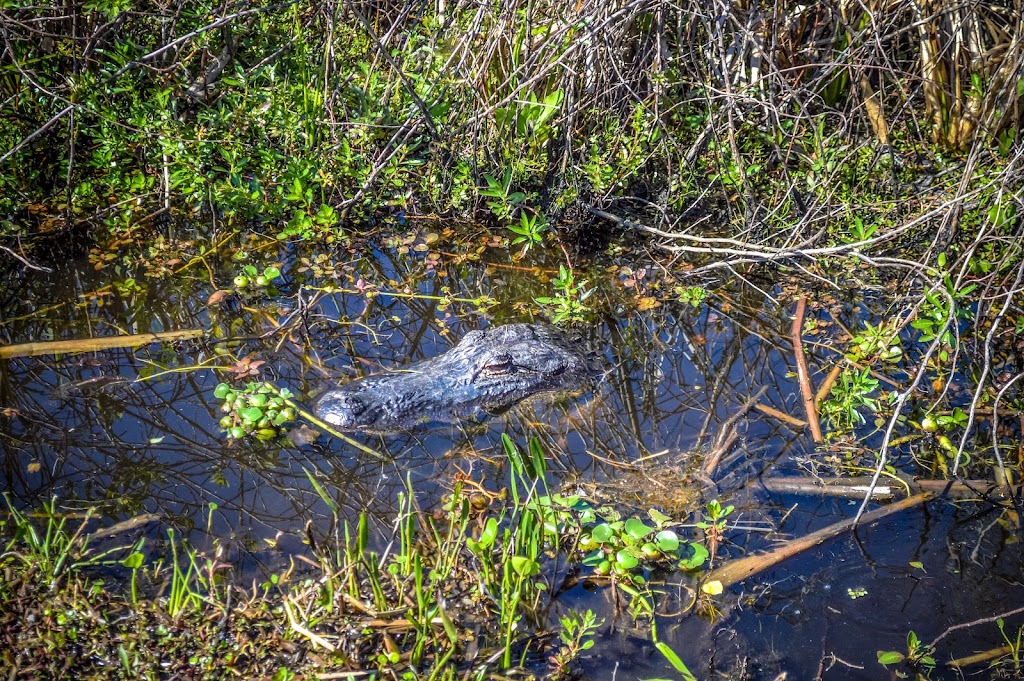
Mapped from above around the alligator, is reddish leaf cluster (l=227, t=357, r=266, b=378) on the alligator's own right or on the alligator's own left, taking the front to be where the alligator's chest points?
on the alligator's own right

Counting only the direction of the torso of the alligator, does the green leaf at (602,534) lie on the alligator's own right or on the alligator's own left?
on the alligator's own left

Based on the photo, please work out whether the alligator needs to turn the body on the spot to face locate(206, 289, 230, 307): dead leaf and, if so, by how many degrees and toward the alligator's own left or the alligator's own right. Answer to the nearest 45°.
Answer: approximately 90° to the alligator's own right

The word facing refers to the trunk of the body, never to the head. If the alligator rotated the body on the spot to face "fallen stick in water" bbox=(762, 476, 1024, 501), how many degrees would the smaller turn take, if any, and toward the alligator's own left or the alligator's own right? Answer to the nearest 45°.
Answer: approximately 90° to the alligator's own left

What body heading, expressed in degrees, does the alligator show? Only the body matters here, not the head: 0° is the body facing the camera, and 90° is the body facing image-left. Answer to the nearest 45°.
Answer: approximately 45°

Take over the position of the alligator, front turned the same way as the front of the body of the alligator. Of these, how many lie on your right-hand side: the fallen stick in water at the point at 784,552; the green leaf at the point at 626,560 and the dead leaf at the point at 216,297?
1

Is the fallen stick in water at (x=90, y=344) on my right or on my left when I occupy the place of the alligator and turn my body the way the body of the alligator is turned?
on my right

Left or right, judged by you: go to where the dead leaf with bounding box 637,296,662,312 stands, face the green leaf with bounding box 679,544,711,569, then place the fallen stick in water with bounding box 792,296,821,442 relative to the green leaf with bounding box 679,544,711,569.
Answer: left

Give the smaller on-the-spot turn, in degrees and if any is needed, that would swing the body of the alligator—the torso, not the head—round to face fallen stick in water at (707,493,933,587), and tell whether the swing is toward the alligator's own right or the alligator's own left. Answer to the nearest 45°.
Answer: approximately 90° to the alligator's own left

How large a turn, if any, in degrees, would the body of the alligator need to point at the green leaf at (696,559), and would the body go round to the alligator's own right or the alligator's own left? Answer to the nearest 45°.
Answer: approximately 90° to the alligator's own left

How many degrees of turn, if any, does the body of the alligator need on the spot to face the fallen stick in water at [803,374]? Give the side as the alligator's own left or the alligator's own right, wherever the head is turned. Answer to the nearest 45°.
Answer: approximately 135° to the alligator's own left

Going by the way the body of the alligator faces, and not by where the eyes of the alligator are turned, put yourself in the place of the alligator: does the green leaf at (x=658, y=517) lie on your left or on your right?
on your left
